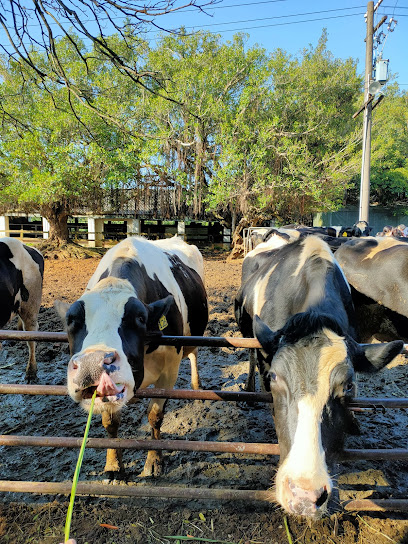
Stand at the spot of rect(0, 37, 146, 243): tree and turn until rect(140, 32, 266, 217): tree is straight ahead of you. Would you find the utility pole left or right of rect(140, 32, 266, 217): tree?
right

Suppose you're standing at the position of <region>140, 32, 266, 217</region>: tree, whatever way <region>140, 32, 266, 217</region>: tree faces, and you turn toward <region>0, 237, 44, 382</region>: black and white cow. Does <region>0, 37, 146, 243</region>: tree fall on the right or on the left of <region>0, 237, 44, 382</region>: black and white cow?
right

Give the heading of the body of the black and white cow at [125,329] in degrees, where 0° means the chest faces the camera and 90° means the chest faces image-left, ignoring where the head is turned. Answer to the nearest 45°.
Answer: approximately 45°

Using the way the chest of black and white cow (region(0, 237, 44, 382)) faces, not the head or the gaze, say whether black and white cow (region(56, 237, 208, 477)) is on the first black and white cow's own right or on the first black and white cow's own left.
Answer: on the first black and white cow's own left

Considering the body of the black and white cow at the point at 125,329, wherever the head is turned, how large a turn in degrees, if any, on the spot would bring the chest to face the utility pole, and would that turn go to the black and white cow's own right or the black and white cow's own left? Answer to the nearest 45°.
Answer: approximately 180°

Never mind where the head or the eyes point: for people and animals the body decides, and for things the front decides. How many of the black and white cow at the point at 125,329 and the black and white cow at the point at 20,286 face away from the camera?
0
